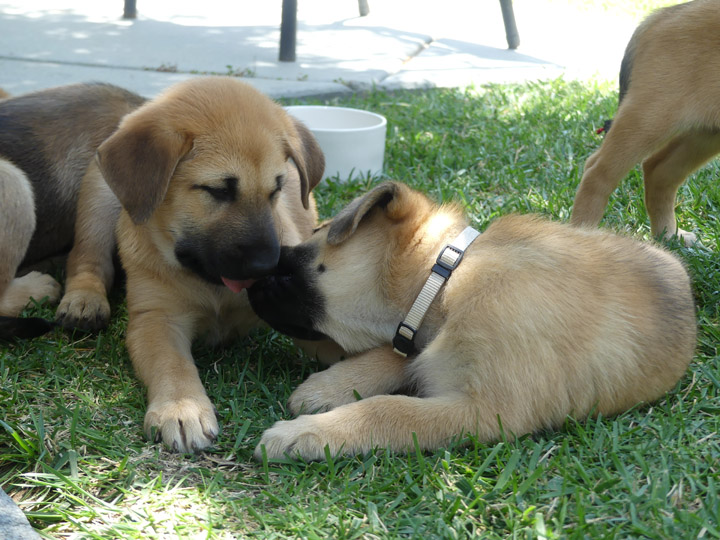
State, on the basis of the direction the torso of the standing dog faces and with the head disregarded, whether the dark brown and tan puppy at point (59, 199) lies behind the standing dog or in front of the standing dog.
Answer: behind

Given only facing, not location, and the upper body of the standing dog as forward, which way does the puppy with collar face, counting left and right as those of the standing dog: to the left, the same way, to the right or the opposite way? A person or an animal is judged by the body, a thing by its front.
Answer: the opposite way

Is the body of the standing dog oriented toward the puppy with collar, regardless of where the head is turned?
no

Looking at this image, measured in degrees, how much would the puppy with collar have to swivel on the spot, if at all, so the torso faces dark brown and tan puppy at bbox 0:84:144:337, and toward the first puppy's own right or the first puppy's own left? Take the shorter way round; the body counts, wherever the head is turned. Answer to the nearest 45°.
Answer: approximately 45° to the first puppy's own right

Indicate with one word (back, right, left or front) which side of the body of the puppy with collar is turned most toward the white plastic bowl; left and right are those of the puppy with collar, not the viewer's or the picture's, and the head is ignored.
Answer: right

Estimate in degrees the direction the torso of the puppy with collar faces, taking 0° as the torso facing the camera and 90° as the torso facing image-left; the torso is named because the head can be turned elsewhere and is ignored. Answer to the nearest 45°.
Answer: approximately 90°

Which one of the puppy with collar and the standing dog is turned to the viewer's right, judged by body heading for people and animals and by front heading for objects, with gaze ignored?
the standing dog

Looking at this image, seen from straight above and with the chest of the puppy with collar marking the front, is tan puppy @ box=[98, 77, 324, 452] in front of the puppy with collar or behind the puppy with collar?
in front

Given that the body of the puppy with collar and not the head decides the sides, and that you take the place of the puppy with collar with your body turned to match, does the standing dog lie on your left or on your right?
on your right

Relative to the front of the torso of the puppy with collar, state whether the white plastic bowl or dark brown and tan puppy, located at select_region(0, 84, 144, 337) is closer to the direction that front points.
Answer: the dark brown and tan puppy

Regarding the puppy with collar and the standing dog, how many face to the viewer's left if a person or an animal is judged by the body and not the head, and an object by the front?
1

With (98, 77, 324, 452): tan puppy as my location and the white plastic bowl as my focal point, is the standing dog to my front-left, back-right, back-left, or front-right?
front-right

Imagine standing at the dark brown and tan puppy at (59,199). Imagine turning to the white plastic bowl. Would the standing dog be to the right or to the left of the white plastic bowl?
right

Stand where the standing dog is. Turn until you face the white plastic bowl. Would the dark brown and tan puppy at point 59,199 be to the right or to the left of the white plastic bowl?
left

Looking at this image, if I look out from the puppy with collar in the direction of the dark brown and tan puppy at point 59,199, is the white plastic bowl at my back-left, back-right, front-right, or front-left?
front-right

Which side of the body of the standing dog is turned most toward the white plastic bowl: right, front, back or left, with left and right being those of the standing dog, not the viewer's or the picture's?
back

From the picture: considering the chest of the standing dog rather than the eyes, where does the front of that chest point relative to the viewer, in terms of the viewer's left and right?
facing to the right of the viewer
